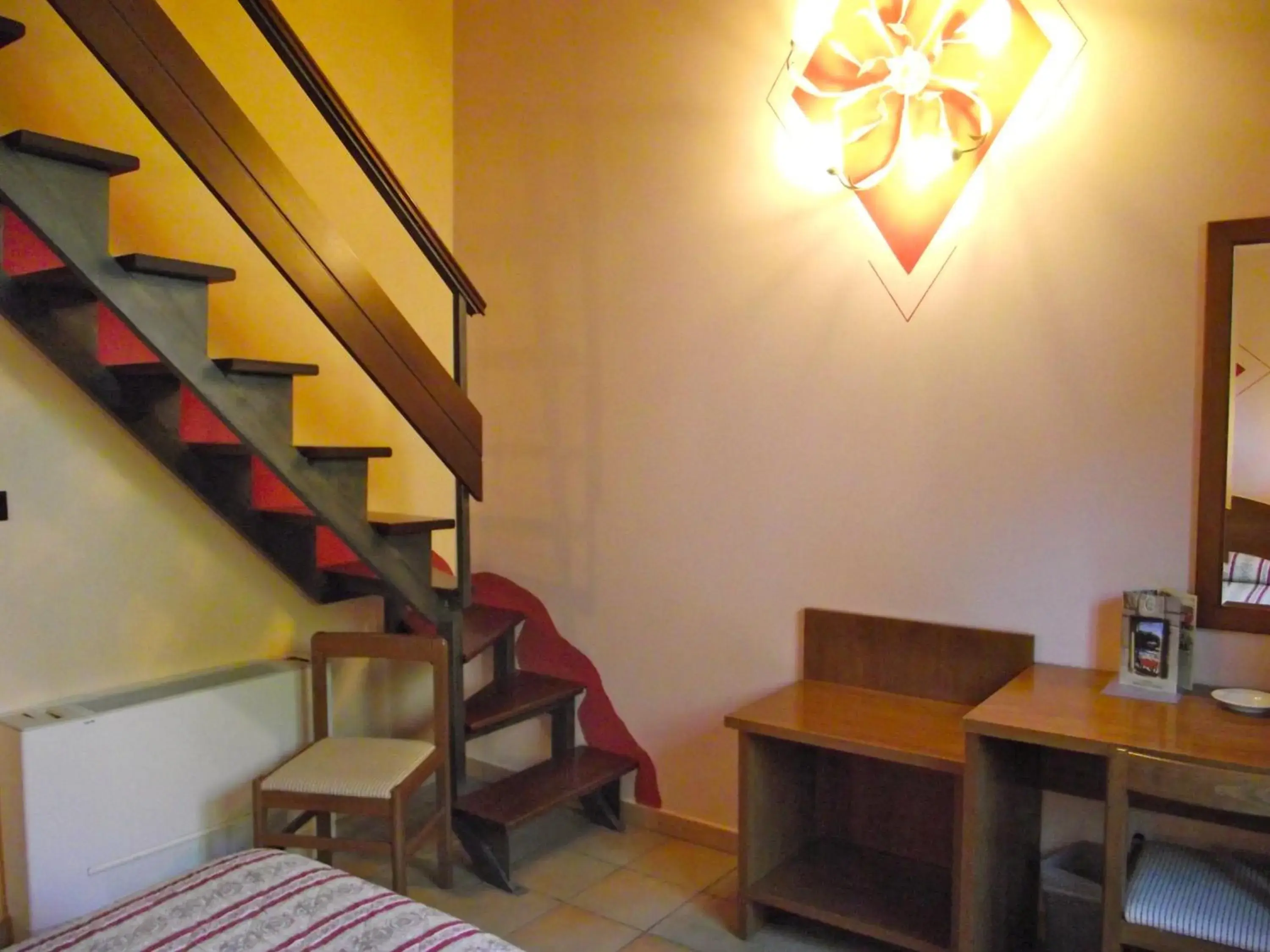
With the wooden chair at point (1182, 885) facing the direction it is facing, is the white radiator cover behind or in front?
behind

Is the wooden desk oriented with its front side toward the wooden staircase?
no

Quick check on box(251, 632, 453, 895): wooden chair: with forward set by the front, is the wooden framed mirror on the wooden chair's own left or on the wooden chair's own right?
on the wooden chair's own left

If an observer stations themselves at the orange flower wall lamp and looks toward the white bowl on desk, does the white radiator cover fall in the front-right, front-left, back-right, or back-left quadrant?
back-right

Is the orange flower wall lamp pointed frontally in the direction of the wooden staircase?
no

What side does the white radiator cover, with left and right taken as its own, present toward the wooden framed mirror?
front

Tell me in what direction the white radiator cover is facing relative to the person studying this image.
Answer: facing the viewer and to the right of the viewer

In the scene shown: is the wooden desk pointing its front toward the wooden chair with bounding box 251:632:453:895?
no

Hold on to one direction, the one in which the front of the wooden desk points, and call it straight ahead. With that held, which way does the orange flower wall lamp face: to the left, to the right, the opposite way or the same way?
the same way

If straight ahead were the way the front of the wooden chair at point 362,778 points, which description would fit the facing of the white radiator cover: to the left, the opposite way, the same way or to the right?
to the left

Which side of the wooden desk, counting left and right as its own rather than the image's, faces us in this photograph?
front

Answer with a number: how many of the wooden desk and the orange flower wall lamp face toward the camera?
2

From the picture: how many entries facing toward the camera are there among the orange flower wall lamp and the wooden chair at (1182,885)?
1

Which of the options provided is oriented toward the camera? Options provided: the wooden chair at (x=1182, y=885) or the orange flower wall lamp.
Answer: the orange flower wall lamp

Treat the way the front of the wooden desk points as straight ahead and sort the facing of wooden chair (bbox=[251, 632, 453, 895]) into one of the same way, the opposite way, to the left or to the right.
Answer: the same way

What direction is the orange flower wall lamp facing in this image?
toward the camera

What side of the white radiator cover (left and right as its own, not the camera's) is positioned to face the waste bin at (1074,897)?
front

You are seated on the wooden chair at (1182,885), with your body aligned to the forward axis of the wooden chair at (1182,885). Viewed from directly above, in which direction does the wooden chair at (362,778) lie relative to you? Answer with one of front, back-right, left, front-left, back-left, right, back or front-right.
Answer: back-left

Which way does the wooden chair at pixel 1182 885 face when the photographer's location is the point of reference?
facing away from the viewer and to the right of the viewer

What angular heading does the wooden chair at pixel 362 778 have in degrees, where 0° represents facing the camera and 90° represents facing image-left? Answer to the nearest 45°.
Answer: approximately 45°
